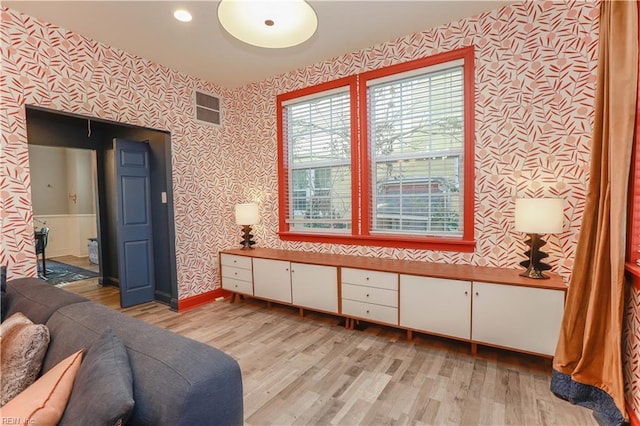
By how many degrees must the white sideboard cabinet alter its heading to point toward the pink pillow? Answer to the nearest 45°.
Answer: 0° — it already faces it

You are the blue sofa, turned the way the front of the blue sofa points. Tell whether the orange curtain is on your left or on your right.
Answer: on your left

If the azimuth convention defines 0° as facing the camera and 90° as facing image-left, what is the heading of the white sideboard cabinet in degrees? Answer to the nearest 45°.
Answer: approximately 45°

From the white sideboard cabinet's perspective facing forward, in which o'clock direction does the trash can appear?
The trash can is roughly at 2 o'clock from the white sideboard cabinet.

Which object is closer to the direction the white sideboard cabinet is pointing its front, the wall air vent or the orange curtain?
the orange curtain

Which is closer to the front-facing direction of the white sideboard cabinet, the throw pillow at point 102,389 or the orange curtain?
the throw pillow

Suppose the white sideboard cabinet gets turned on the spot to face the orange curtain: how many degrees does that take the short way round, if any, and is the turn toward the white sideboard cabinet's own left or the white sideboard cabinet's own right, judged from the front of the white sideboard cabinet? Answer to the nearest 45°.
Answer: approximately 90° to the white sideboard cabinet's own left
